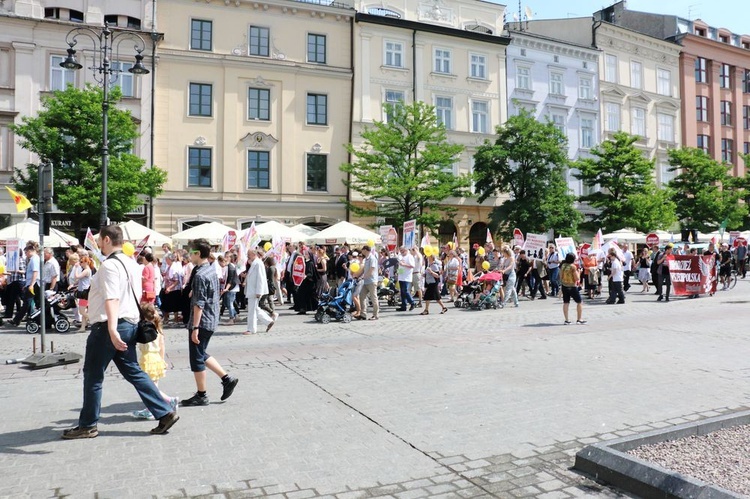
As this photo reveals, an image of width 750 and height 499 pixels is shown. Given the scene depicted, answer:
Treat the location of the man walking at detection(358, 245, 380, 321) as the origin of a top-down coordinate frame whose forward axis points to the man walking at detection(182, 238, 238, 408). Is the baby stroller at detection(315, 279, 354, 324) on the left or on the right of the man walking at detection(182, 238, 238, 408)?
right

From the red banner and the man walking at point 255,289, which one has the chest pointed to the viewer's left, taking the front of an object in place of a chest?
the man walking

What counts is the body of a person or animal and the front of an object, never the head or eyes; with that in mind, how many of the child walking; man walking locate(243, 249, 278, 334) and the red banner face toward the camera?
1

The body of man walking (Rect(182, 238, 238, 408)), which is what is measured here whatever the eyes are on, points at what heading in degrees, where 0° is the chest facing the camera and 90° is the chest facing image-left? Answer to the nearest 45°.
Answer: approximately 90°

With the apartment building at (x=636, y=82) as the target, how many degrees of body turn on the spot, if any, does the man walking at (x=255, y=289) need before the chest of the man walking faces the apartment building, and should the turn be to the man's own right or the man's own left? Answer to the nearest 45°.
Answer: approximately 135° to the man's own right

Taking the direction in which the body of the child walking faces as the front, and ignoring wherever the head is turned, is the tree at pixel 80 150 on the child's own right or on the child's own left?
on the child's own right

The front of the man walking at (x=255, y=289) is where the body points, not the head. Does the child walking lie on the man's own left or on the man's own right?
on the man's own left

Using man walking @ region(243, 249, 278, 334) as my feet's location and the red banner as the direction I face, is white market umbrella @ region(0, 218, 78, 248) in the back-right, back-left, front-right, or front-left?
back-left

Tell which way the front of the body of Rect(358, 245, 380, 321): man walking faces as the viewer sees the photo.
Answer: to the viewer's left

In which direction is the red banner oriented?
toward the camera

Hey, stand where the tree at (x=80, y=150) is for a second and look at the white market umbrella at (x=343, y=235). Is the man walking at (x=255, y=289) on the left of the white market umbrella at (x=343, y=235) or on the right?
right

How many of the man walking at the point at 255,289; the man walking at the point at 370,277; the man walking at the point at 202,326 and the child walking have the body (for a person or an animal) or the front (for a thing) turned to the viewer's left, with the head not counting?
4
